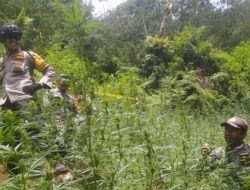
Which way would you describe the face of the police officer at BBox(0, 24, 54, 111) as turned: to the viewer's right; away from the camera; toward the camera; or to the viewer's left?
toward the camera

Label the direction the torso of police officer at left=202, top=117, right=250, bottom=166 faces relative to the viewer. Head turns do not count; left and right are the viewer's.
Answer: facing the viewer and to the left of the viewer
